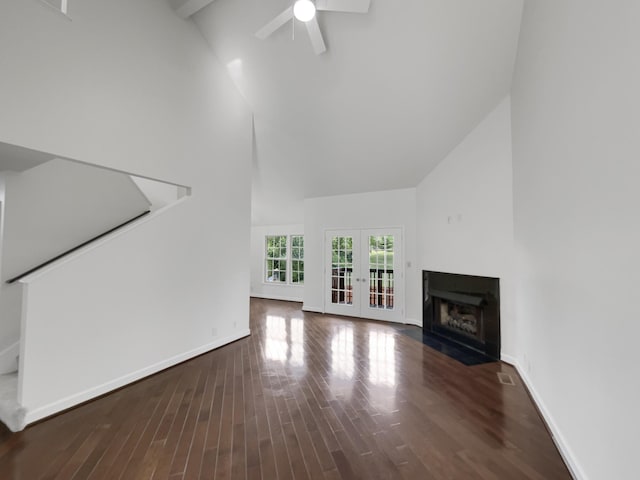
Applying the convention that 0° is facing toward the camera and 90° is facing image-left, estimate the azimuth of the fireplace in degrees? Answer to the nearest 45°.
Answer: approximately 45°

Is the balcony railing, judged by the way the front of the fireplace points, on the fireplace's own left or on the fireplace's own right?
on the fireplace's own right

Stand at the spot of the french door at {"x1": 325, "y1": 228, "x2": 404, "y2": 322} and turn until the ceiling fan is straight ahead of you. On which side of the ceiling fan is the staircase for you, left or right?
right

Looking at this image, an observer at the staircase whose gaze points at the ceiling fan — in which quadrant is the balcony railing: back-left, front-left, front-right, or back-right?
front-left

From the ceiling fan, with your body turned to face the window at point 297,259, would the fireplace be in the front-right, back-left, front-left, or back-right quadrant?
front-right

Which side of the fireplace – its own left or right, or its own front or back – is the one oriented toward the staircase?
front

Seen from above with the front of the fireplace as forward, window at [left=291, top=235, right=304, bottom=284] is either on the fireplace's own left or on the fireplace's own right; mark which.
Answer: on the fireplace's own right

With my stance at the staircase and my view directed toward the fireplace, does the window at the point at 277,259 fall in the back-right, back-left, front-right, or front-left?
front-left

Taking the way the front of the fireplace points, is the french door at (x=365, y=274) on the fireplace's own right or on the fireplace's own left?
on the fireplace's own right

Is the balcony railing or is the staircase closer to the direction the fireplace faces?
the staircase

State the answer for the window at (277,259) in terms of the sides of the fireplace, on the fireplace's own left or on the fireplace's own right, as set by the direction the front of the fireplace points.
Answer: on the fireplace's own right
